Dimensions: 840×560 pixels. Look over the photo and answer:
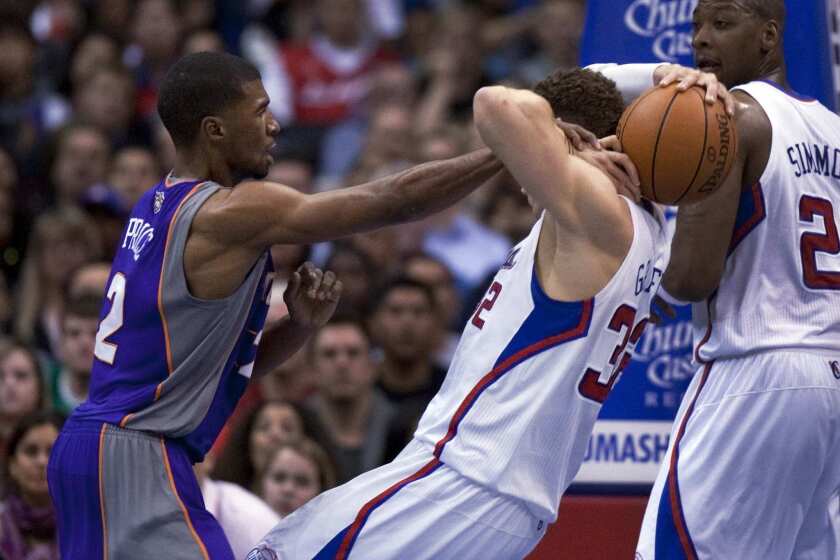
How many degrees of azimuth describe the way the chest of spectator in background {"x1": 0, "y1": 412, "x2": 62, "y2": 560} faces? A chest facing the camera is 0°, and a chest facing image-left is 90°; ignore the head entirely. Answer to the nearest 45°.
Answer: approximately 0°

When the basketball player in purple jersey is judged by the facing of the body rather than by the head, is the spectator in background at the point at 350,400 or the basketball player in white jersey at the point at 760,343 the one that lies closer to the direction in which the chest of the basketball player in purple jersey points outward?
the basketball player in white jersey

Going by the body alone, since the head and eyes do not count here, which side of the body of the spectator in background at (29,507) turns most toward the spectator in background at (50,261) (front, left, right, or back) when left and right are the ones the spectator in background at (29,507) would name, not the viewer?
back

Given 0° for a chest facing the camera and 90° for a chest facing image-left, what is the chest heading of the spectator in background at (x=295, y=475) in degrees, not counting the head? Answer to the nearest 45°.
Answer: approximately 0°
